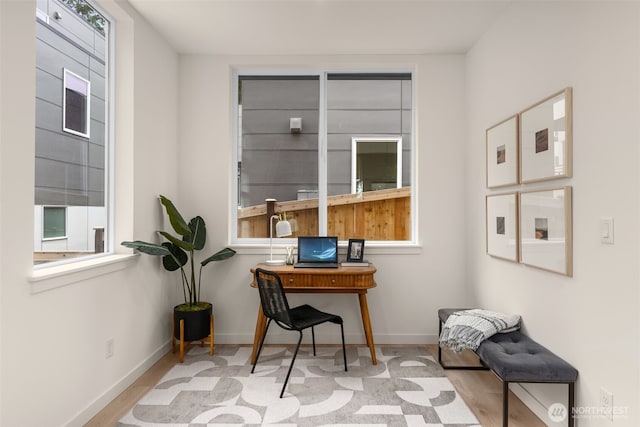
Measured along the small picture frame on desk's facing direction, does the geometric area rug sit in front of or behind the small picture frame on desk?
in front

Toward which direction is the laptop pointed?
toward the camera

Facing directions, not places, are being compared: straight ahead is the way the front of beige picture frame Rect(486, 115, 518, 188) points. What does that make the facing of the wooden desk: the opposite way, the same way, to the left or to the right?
to the left

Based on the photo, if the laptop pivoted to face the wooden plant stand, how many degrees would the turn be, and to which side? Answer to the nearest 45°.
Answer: approximately 90° to its right

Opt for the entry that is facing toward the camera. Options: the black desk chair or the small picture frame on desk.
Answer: the small picture frame on desk

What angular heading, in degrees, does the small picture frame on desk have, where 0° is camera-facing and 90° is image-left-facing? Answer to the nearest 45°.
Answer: approximately 0°

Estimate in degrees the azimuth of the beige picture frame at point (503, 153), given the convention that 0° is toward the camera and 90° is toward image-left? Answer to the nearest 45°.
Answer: approximately 45°

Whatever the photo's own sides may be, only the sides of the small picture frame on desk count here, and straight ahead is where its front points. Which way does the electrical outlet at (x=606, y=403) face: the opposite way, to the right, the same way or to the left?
to the right

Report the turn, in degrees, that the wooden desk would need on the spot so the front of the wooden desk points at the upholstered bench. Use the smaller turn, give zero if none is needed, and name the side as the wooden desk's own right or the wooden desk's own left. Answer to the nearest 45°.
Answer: approximately 45° to the wooden desk's own left

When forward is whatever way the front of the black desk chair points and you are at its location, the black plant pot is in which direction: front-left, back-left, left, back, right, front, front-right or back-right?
left

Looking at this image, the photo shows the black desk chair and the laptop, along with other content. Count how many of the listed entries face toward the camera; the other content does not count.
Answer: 1

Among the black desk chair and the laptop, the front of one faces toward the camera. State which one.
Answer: the laptop

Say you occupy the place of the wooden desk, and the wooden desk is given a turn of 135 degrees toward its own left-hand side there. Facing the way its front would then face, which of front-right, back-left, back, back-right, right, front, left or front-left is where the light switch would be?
right

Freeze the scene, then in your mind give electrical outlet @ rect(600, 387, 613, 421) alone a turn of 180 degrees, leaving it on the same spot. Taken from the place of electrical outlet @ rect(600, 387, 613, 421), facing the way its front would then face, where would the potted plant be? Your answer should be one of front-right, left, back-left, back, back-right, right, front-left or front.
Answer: back-left

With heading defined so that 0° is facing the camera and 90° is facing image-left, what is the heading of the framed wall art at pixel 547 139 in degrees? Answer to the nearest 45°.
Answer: approximately 45°

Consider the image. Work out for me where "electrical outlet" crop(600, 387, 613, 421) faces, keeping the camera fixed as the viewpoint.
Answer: facing the viewer and to the left of the viewer

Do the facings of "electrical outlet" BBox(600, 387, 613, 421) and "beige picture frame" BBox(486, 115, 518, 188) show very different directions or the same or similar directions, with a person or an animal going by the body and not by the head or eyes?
same or similar directions
